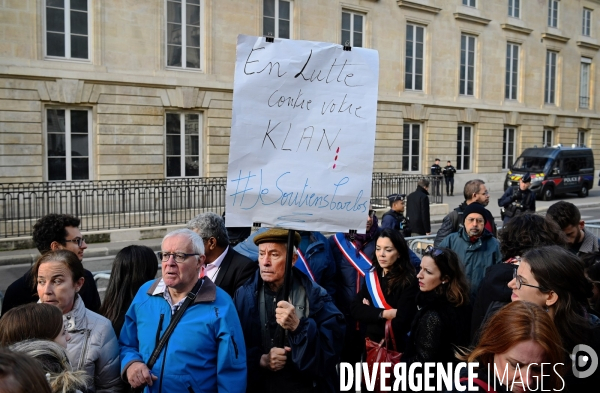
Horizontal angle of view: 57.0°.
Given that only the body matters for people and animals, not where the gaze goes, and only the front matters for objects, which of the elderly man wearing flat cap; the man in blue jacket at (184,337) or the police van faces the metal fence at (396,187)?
the police van

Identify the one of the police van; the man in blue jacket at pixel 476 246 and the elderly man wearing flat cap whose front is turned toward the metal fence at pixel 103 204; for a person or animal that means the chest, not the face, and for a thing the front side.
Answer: the police van

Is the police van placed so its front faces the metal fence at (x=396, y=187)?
yes

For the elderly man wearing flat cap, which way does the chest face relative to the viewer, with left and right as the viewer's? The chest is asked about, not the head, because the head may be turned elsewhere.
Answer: facing the viewer and to the left of the viewer

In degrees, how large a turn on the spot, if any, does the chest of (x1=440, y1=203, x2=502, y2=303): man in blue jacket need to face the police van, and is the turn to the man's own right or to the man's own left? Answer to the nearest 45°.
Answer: approximately 180°

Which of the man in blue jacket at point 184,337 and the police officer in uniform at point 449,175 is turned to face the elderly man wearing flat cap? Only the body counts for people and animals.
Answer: the police officer in uniform

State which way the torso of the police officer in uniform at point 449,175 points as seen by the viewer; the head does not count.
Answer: toward the camera
